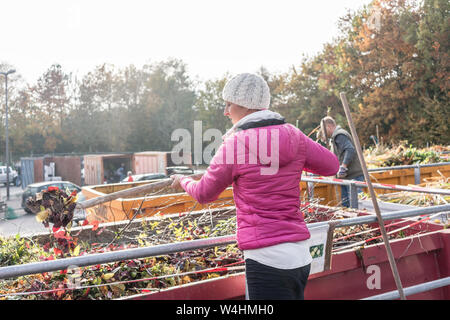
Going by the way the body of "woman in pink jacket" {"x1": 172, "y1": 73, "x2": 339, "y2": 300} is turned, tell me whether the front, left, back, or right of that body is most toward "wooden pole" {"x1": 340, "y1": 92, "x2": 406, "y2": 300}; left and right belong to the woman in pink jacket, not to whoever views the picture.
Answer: right

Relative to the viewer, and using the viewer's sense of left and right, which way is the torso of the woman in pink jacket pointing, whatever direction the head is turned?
facing away from the viewer and to the left of the viewer

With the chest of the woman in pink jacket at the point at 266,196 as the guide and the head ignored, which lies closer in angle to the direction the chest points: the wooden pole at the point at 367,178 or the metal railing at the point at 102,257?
the metal railing

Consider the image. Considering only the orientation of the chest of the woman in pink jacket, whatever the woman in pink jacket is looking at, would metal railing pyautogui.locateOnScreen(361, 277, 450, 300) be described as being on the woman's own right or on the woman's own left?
on the woman's own right

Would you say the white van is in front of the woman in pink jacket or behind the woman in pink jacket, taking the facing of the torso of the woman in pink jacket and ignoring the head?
in front

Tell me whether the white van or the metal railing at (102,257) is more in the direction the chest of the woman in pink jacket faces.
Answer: the white van
